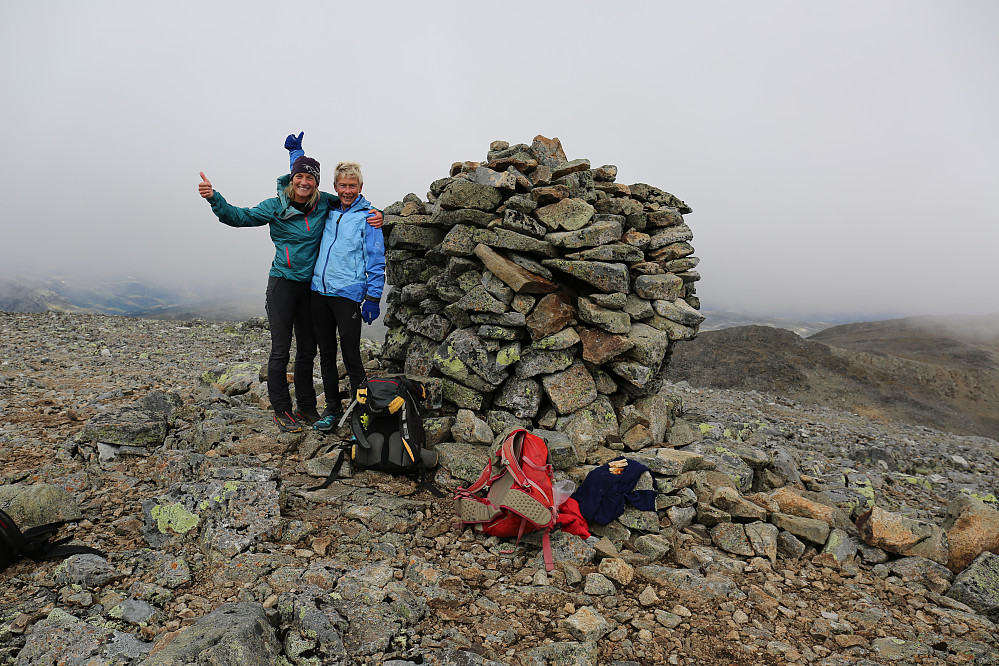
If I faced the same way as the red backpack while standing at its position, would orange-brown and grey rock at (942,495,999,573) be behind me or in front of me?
in front

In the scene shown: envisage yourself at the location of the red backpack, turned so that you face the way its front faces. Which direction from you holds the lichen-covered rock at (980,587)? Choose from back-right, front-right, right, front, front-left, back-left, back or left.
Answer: front-right

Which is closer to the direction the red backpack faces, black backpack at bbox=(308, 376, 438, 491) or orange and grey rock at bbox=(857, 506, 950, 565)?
the orange and grey rock

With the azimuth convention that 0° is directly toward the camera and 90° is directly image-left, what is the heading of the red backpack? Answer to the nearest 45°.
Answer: approximately 225°

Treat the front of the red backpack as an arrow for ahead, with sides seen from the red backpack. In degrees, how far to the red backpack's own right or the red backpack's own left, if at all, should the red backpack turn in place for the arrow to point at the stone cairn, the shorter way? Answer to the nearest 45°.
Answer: approximately 45° to the red backpack's own left

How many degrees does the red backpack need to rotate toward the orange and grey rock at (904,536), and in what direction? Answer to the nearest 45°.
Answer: approximately 45° to its right
